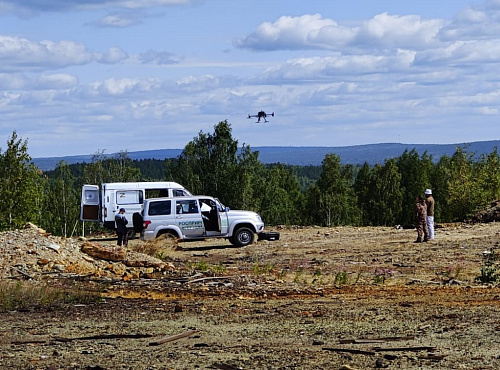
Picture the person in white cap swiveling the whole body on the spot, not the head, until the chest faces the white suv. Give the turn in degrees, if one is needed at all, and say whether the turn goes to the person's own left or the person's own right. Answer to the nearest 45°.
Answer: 0° — they already face it

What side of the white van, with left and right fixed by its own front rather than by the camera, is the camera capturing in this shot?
right

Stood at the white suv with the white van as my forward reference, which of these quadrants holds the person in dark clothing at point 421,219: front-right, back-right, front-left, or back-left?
back-right

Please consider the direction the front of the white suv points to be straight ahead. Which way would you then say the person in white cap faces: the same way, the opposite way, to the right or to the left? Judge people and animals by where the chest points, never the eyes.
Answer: the opposite way

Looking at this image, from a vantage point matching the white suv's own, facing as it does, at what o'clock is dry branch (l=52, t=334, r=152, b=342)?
The dry branch is roughly at 3 o'clock from the white suv.

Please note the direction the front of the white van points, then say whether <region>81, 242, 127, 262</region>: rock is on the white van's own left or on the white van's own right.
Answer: on the white van's own right

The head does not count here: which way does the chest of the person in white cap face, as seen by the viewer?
to the viewer's left

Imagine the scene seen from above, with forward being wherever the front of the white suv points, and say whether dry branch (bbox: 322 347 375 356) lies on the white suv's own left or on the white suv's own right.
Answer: on the white suv's own right

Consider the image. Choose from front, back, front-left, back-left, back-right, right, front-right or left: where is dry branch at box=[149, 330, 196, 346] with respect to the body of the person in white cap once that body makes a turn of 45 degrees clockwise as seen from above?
back-left

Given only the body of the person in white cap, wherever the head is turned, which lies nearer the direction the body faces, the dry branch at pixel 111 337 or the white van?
the white van

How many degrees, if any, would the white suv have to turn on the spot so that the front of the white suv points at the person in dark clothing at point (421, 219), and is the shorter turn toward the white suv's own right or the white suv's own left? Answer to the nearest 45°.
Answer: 0° — it already faces them

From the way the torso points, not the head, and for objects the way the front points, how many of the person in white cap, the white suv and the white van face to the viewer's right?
2

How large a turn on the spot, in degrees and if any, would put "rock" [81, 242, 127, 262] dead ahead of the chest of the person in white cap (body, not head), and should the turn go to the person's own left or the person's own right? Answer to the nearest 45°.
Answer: approximately 45° to the person's own left

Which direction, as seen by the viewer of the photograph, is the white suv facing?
facing to the right of the viewer

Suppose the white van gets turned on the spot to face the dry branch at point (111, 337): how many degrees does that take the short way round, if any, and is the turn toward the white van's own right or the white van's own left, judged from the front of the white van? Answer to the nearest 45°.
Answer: approximately 90° to the white van's own right

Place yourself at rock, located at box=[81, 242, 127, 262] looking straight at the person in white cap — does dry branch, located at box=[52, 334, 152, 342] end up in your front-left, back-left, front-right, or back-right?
back-right
